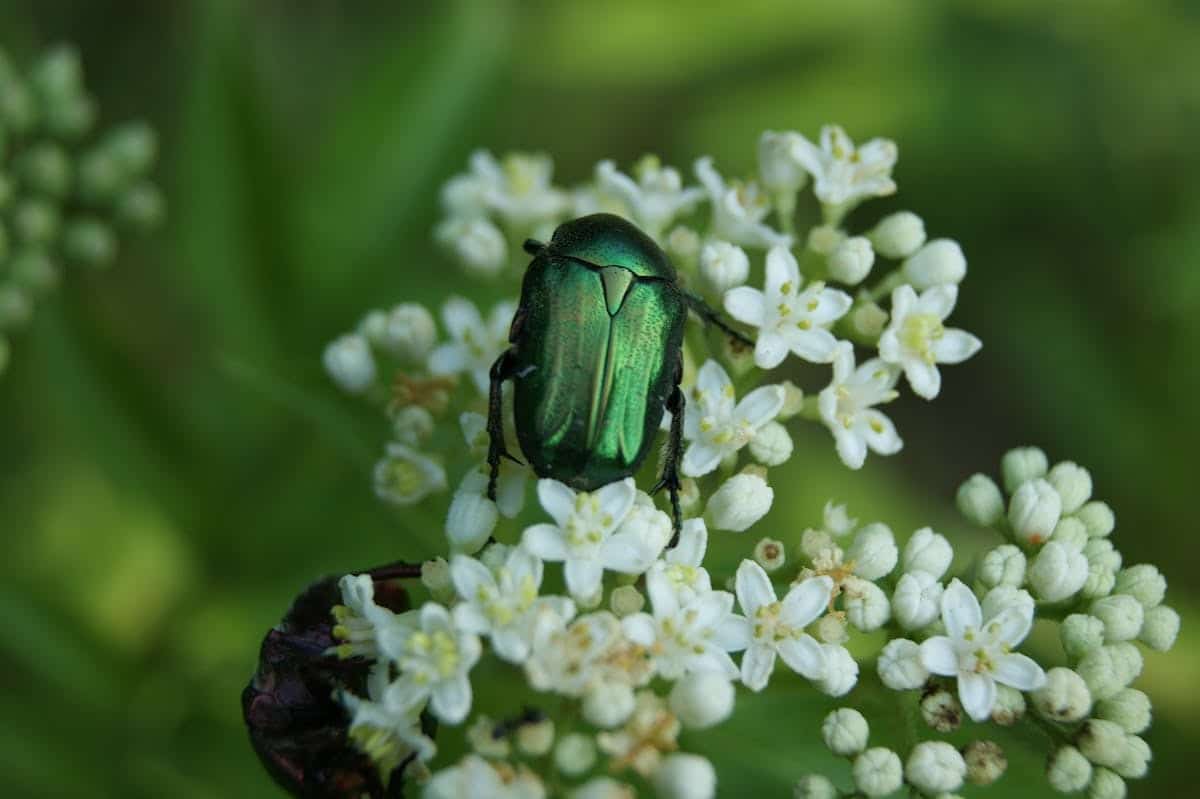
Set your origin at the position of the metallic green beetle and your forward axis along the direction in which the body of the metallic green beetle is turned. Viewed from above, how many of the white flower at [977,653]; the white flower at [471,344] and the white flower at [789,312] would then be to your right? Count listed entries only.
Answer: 2

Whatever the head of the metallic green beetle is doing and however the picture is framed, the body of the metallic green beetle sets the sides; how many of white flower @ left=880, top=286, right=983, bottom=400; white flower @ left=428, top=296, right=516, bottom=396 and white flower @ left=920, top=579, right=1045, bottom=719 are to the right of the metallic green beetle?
2

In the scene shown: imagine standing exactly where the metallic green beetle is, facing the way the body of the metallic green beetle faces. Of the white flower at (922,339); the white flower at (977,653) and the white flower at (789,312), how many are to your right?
3

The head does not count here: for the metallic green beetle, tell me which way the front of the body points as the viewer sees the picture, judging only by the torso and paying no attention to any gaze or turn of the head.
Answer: away from the camera

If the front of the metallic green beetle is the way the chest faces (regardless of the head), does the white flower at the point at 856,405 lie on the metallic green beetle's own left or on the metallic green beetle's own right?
on the metallic green beetle's own right

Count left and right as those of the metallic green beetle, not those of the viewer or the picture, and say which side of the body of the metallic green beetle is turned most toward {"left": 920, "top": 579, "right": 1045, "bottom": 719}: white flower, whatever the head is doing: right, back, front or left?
right

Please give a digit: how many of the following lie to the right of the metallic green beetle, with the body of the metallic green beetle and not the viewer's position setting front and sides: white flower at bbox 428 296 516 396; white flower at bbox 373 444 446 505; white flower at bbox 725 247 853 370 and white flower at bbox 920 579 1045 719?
2
